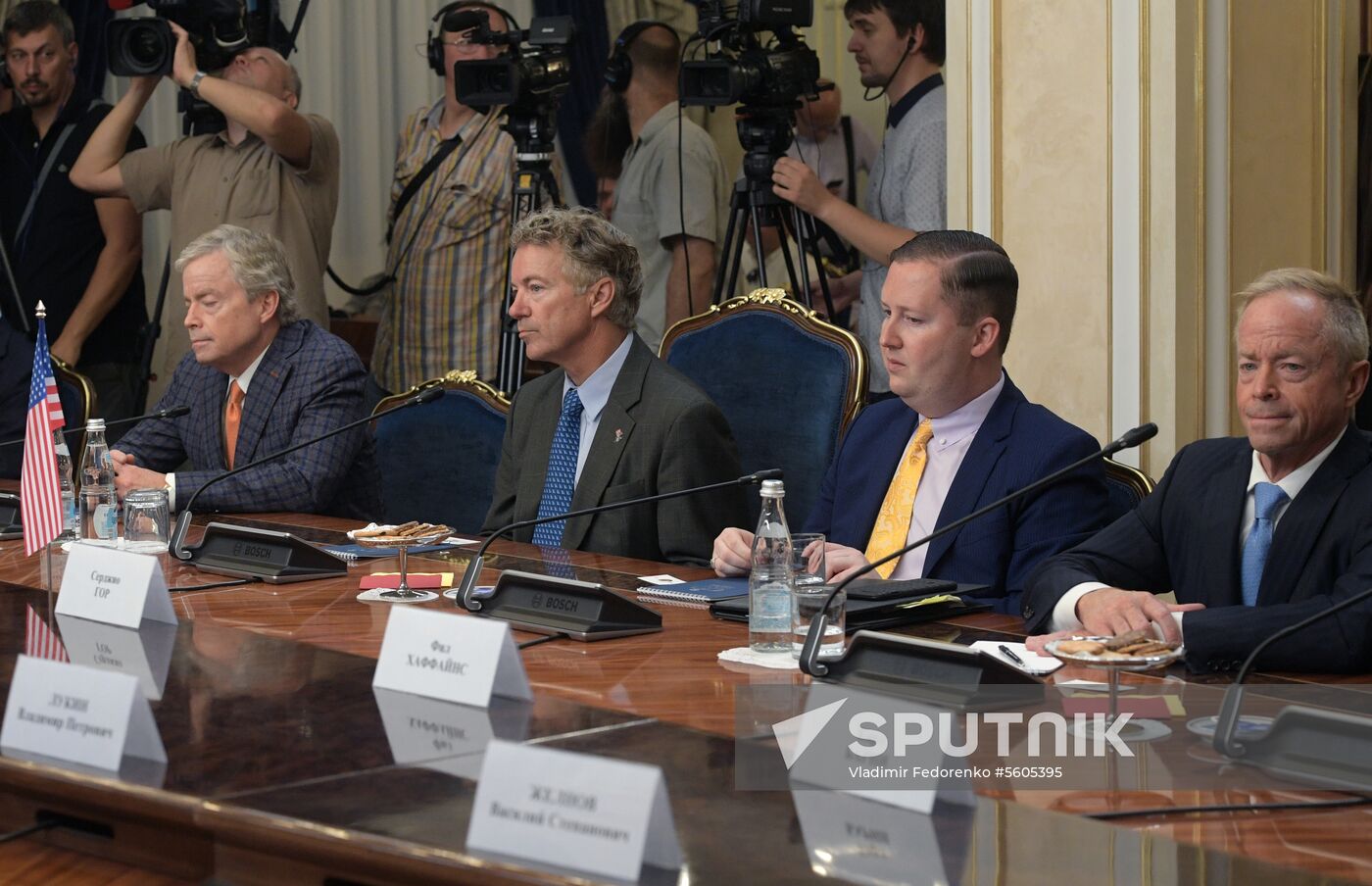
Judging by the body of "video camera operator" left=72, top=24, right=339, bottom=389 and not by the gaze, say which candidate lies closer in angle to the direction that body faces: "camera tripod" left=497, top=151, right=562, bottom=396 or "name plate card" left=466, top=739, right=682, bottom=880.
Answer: the name plate card

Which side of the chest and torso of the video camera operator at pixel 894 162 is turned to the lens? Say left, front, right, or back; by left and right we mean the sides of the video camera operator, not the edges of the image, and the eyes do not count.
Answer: left

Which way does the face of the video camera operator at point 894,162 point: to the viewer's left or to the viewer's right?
to the viewer's left

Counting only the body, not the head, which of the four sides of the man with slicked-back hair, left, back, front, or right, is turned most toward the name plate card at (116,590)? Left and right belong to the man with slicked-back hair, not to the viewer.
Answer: front

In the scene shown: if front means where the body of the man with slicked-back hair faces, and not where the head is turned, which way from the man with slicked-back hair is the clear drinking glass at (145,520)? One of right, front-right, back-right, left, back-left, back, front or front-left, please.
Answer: front-right

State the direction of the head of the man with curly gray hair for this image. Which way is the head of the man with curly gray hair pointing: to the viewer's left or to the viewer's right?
to the viewer's left

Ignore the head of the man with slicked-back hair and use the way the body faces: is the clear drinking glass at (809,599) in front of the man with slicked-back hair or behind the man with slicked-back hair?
in front

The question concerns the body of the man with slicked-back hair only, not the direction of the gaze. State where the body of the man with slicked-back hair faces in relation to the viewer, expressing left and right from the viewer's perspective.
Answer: facing the viewer and to the left of the viewer

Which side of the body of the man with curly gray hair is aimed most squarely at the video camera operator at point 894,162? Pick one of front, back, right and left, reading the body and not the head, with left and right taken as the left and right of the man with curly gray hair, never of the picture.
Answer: back

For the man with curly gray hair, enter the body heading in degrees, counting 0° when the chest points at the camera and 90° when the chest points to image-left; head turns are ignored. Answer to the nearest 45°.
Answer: approximately 45°

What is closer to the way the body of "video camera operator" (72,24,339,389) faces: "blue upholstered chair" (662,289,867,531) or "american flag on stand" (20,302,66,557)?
the american flag on stand
